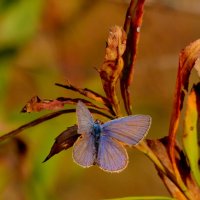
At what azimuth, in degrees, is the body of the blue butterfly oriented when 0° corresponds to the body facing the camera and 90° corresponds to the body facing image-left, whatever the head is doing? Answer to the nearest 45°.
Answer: approximately 180°
